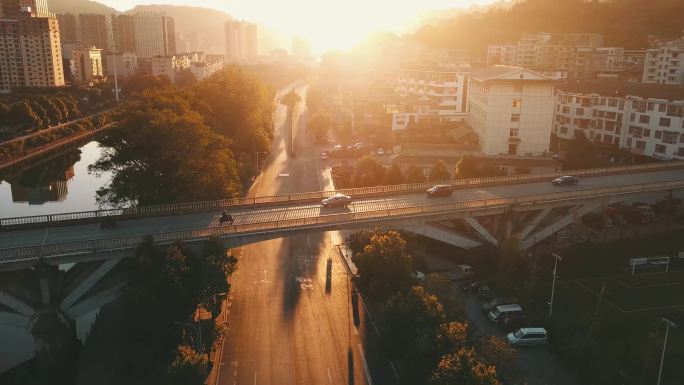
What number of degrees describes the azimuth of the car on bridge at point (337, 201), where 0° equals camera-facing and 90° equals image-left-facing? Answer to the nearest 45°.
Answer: approximately 90°

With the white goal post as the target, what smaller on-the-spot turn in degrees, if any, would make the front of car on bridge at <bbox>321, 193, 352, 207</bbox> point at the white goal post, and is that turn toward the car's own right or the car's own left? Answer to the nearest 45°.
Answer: approximately 180°

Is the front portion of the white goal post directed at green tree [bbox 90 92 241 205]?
no

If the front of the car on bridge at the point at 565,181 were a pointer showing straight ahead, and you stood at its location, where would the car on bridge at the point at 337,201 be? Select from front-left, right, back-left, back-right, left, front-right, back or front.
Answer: front-left

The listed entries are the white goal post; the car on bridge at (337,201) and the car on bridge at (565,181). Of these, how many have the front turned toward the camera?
1

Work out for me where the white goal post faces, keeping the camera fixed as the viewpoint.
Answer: facing the viewer

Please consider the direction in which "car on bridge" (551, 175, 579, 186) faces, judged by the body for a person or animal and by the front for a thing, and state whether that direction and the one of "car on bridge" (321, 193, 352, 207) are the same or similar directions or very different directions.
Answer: same or similar directions

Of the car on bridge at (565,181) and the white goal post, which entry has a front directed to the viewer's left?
the car on bridge

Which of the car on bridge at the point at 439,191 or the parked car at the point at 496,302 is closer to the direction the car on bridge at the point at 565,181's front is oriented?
the car on bridge

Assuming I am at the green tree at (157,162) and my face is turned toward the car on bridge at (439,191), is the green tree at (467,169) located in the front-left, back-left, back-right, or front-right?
front-left

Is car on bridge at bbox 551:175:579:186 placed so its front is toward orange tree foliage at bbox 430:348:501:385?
no

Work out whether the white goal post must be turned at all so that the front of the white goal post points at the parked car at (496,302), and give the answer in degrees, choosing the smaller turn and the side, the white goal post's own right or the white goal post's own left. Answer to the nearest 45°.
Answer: approximately 45° to the white goal post's own right

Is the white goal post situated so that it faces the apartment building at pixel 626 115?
no

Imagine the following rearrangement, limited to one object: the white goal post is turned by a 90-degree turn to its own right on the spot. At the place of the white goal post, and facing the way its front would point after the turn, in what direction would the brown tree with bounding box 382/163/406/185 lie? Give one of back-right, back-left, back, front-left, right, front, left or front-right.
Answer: front

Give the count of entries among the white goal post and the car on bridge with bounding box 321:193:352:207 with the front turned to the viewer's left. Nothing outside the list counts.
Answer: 1

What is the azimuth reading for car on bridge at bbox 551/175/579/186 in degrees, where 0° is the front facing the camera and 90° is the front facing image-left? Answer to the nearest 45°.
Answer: approximately 90°

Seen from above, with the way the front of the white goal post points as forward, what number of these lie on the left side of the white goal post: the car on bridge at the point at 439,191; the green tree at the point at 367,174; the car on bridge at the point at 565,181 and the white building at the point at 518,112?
0

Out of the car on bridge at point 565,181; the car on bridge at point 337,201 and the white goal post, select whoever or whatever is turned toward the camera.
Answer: the white goal post
